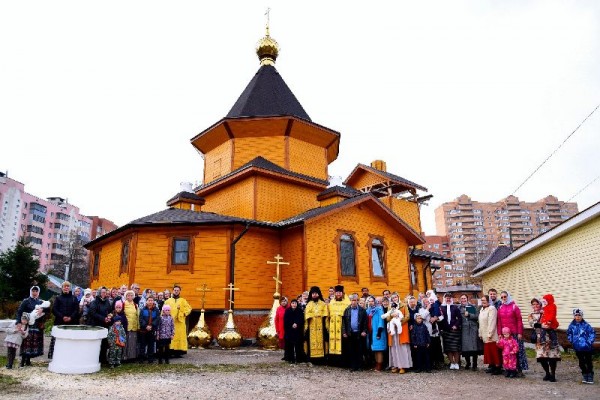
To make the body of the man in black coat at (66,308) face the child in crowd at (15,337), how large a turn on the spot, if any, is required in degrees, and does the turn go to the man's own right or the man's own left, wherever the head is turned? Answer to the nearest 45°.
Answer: approximately 45° to the man's own right

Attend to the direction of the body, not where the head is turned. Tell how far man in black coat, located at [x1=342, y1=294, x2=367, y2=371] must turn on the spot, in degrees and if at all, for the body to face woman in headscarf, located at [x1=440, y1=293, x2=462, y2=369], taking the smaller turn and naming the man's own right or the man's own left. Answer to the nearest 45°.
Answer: approximately 90° to the man's own left

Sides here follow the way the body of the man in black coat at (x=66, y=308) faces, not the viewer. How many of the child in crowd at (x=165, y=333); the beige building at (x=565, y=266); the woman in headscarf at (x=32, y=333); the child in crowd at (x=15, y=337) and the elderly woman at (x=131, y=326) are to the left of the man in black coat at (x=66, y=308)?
3

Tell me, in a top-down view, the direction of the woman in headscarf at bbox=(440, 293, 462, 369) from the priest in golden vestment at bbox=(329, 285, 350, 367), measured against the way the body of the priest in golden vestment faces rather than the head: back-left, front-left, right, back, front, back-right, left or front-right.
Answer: left

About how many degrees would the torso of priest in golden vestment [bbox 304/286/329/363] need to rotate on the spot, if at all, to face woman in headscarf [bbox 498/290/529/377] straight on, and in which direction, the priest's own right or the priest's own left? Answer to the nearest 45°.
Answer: approximately 90° to the priest's own left

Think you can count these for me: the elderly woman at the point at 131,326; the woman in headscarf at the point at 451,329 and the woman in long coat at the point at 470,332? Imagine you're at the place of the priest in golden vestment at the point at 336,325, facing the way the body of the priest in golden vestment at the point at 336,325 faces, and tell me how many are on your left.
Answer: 2

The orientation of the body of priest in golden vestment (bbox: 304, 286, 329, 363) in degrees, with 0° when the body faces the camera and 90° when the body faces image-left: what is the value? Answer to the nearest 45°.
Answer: approximately 0°
